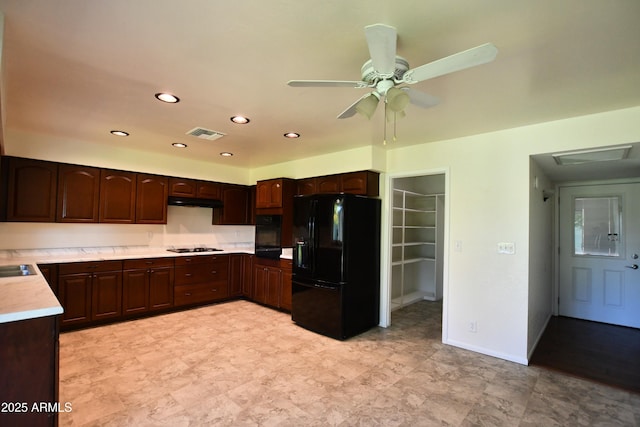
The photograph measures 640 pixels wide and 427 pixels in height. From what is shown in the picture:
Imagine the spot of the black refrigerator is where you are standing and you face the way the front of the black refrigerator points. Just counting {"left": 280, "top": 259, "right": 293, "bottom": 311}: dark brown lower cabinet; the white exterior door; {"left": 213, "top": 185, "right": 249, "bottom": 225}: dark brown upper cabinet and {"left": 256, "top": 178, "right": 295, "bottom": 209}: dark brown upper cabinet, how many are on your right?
3

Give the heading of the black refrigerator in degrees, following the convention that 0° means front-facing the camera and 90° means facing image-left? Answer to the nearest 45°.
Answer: approximately 45°

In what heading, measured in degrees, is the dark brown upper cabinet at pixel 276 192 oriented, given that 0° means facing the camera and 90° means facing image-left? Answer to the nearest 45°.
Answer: approximately 45°

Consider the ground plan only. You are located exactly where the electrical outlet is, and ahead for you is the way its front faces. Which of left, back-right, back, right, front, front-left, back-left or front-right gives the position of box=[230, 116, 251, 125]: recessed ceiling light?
front-right

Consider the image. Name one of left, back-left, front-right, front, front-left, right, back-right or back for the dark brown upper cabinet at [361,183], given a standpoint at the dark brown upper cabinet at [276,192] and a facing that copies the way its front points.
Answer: left

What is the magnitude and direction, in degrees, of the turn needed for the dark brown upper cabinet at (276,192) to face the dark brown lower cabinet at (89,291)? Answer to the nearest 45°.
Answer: approximately 45° to its right

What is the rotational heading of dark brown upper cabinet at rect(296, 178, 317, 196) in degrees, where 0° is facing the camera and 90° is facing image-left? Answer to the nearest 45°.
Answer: approximately 45°

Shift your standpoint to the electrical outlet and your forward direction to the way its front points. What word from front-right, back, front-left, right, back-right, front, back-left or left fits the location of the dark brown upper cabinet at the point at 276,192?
right

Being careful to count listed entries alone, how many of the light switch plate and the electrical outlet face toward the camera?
2

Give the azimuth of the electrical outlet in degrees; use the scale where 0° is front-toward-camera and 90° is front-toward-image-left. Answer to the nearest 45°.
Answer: approximately 0°

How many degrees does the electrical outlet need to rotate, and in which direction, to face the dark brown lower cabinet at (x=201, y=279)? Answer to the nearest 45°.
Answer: approximately 90° to its right

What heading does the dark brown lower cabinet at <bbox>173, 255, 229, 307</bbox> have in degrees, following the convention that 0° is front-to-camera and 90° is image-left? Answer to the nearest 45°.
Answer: approximately 315°
